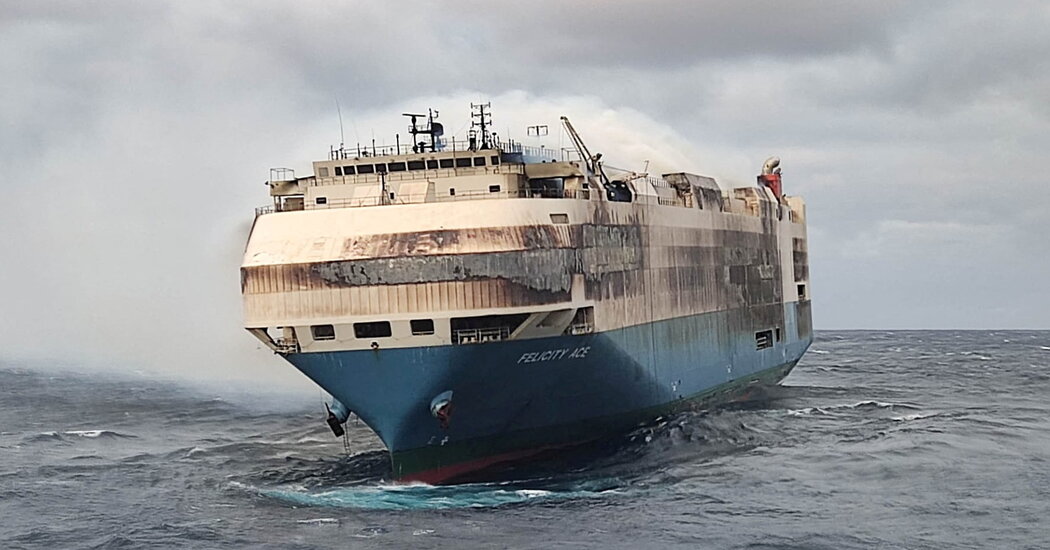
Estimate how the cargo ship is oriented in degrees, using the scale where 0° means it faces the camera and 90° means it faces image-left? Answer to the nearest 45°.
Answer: approximately 45°
